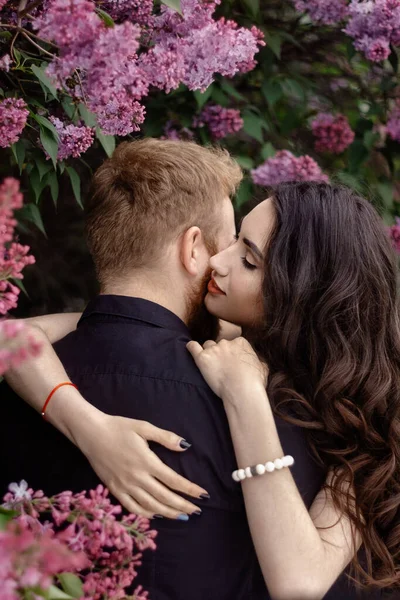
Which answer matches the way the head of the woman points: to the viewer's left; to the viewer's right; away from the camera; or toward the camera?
to the viewer's left

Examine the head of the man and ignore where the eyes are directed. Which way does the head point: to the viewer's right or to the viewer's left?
to the viewer's right

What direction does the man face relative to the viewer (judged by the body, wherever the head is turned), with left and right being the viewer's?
facing away from the viewer and to the right of the viewer

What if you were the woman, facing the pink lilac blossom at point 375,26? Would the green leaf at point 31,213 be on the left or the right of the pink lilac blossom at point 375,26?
left

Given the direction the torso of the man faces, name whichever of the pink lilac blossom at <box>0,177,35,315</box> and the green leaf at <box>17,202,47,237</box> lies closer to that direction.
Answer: the green leaf

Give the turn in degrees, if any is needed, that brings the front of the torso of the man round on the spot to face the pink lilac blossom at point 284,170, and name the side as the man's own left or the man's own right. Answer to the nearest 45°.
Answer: approximately 45° to the man's own left

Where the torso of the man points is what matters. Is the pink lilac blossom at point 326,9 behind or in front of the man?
in front
